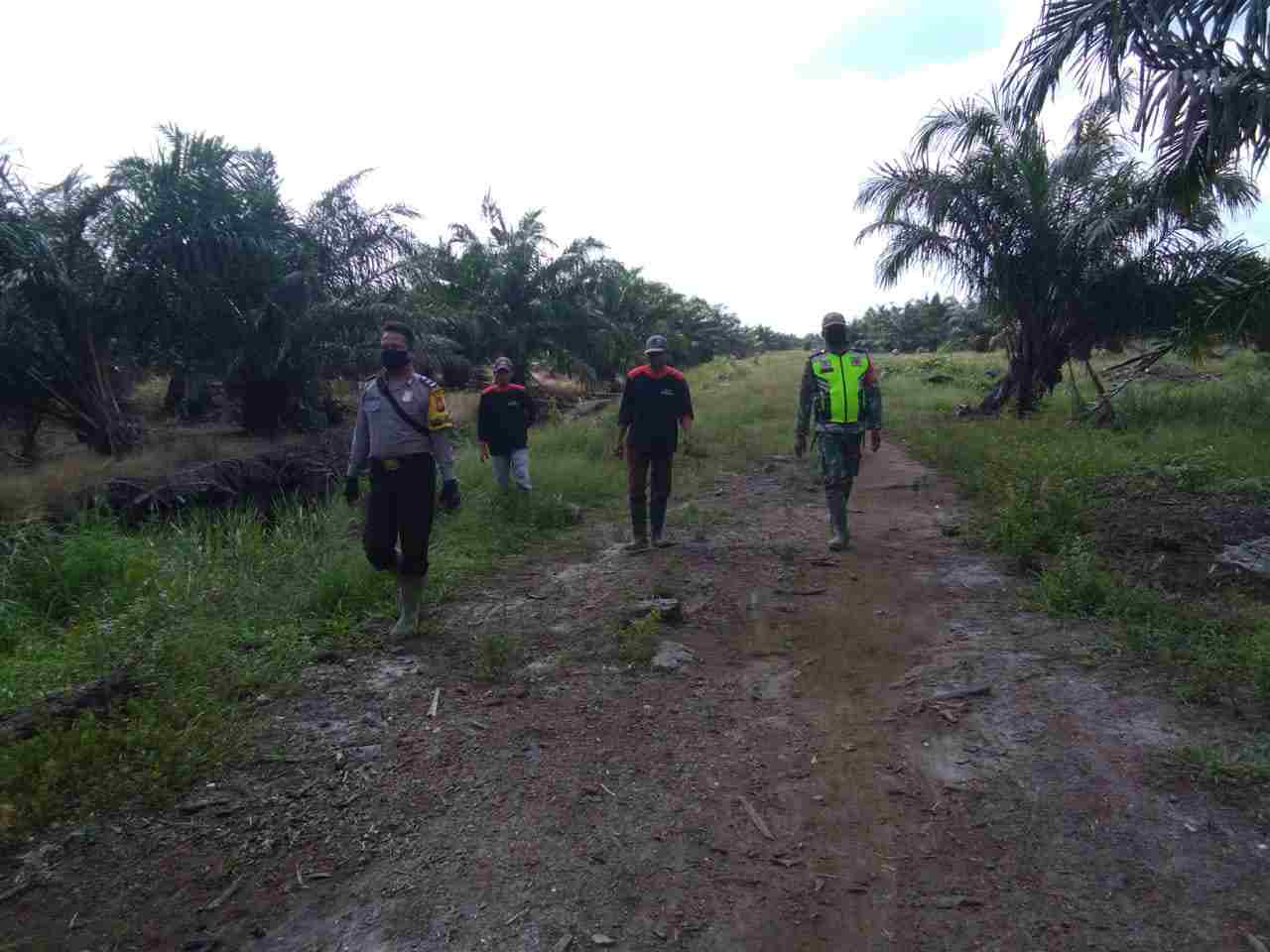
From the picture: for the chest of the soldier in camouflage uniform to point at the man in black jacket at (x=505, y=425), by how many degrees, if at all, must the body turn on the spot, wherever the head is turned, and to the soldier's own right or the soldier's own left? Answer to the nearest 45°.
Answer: approximately 90° to the soldier's own right

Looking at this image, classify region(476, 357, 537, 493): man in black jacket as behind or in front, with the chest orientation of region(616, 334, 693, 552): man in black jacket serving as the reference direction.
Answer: behind

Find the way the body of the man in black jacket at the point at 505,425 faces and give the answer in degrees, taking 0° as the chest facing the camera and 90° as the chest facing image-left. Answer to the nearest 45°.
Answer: approximately 0°

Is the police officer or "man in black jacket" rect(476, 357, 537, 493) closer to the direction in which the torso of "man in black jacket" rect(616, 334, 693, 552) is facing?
the police officer

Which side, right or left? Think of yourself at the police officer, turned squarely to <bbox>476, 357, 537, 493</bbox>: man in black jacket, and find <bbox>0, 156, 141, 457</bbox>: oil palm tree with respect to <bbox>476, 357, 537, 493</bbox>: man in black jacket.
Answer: left

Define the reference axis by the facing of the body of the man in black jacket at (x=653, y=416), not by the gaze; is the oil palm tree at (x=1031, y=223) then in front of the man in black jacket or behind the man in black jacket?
behind

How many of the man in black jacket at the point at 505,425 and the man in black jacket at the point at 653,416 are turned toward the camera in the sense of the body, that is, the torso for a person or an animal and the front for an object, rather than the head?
2

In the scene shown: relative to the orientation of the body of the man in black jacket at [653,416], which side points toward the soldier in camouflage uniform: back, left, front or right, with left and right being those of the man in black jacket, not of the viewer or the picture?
left
